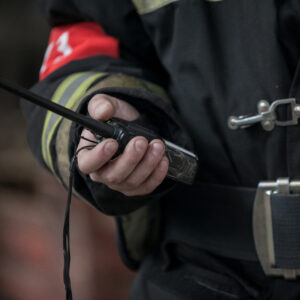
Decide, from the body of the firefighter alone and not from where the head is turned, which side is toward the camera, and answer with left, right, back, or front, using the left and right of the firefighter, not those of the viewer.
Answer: front
